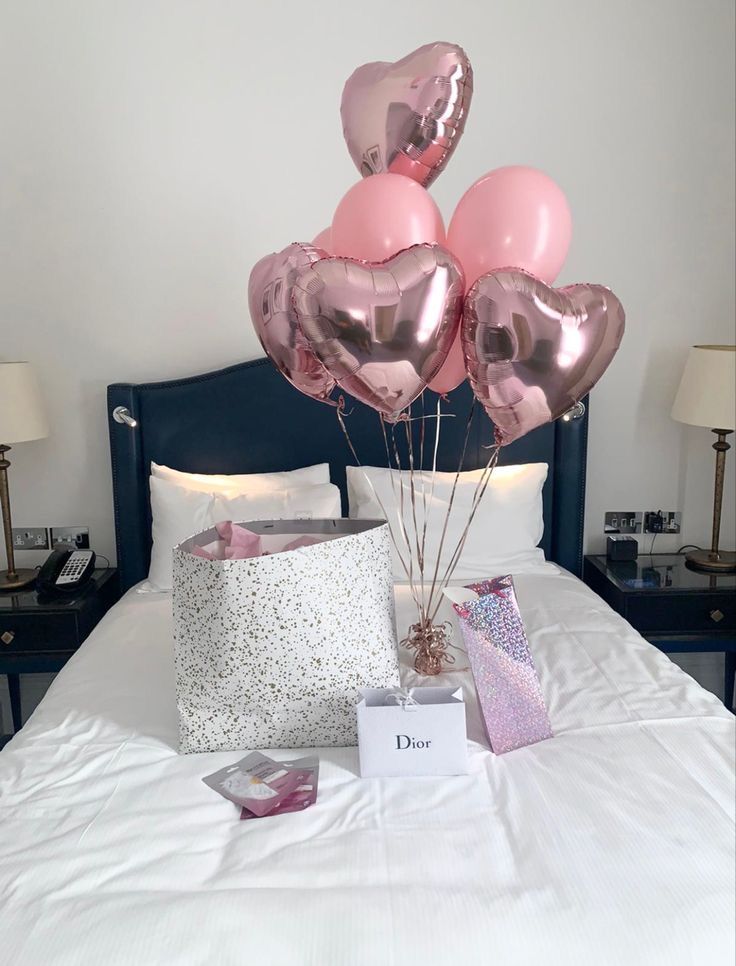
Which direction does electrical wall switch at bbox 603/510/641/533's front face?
toward the camera

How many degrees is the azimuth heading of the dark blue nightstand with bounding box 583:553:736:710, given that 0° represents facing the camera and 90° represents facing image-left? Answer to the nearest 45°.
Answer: approximately 0°

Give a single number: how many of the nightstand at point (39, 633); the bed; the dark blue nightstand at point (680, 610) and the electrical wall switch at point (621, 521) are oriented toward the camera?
4

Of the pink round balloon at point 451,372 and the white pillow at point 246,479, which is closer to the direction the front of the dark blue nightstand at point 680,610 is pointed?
the pink round balloon

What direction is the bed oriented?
toward the camera

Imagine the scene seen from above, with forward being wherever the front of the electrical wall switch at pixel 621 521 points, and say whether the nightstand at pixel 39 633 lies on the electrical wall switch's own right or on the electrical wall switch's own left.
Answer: on the electrical wall switch's own right

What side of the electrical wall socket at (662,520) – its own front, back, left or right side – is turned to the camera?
front

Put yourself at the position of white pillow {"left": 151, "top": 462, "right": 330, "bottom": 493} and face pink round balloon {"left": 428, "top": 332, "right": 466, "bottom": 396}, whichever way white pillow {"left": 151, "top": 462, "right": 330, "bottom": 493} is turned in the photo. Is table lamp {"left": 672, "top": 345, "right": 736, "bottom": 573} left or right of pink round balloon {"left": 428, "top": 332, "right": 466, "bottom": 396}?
left

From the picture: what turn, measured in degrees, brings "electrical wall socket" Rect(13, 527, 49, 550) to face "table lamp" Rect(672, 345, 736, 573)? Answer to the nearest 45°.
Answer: approximately 45° to its left

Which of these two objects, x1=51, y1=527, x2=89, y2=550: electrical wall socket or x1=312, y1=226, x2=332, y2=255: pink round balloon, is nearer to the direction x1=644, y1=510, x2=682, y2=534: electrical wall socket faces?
the pink round balloon
